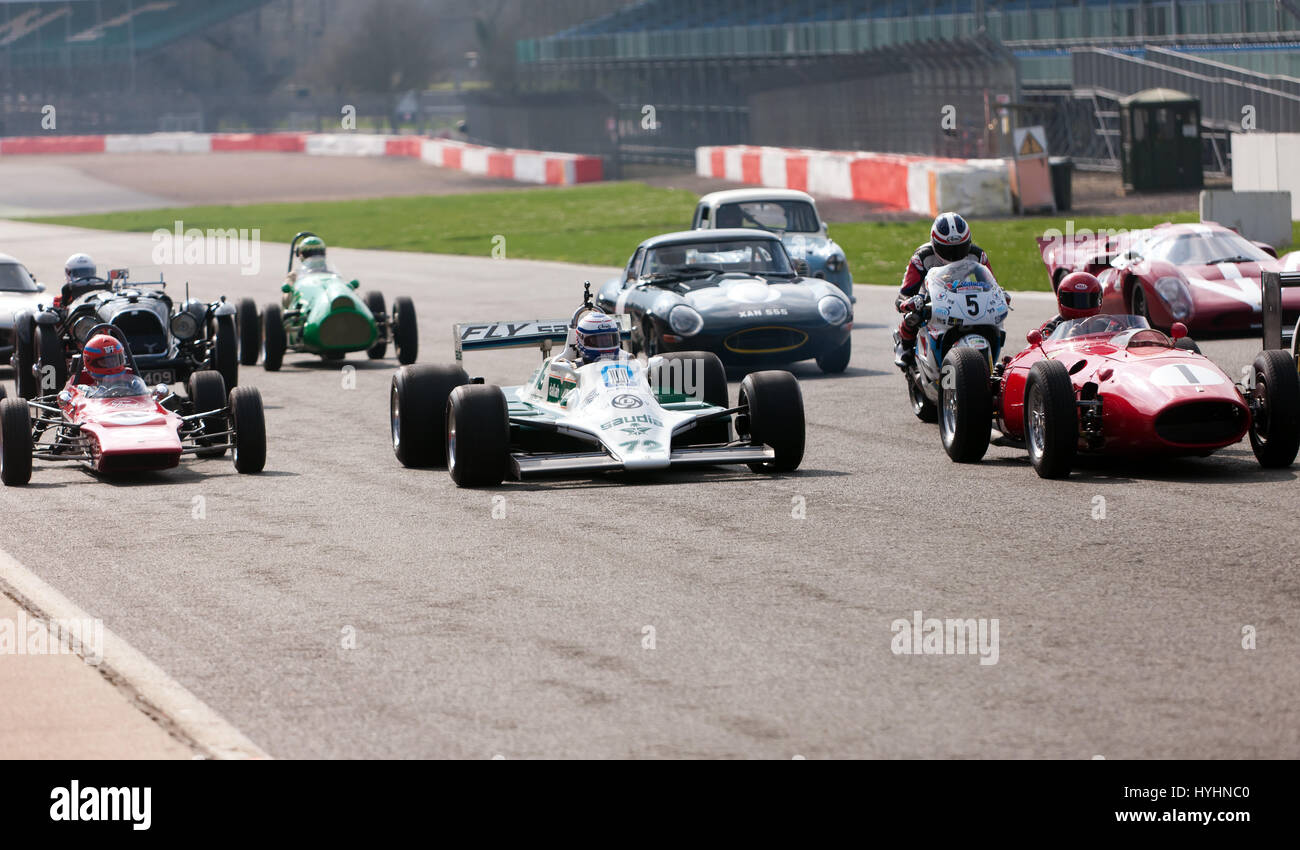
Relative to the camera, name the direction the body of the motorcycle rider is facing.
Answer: toward the camera

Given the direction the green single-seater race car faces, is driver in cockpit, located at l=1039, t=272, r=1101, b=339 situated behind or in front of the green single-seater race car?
in front

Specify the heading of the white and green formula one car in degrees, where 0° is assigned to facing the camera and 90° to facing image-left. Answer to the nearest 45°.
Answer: approximately 315°

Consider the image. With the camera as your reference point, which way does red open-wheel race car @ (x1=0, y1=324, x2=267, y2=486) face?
facing the viewer

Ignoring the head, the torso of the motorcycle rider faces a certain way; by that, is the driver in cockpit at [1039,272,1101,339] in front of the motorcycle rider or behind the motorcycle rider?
in front

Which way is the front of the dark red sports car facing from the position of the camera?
facing the viewer and to the right of the viewer

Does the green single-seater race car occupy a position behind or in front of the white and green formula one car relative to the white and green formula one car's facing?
behind

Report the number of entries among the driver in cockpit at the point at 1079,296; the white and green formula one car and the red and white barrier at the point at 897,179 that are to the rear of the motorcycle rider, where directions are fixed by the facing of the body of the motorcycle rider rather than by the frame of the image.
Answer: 1

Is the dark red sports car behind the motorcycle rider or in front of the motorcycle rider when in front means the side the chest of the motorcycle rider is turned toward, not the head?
behind

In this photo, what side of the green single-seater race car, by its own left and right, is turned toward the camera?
front

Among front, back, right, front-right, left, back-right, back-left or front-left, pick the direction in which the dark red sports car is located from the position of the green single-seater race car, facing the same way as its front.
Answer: left
